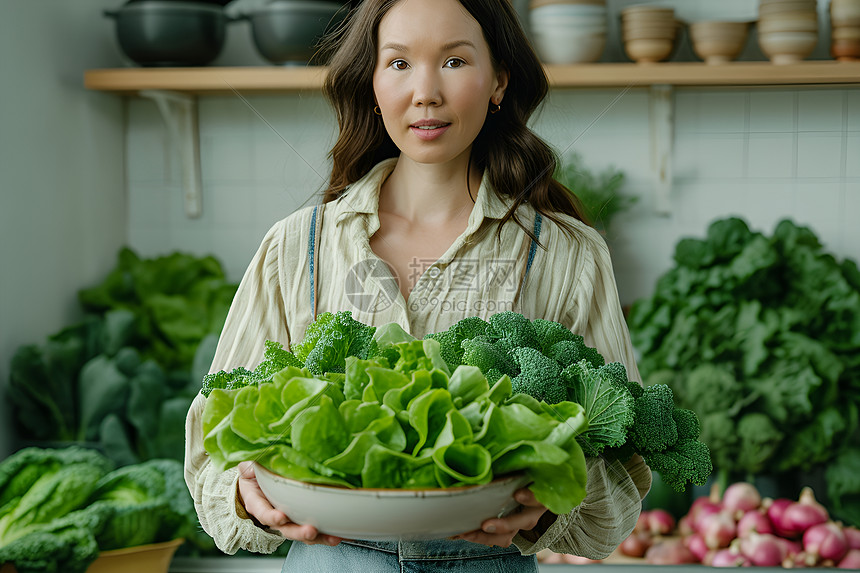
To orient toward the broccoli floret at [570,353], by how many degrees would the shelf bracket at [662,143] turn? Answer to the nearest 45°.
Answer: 0° — it already faces it

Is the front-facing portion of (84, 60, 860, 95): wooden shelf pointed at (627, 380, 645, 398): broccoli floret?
yes

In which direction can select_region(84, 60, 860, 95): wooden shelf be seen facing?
toward the camera

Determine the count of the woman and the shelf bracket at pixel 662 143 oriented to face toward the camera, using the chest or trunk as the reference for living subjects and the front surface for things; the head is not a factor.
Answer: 2

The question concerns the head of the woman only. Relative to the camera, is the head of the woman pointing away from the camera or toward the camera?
toward the camera

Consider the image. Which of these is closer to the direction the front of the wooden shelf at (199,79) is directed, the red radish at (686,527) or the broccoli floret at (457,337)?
the broccoli floret

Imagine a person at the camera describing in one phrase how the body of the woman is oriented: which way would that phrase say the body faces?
toward the camera

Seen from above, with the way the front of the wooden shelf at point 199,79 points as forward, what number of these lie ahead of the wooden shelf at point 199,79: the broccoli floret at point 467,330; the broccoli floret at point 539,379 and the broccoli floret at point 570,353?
3

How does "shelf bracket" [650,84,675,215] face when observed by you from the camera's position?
facing the viewer

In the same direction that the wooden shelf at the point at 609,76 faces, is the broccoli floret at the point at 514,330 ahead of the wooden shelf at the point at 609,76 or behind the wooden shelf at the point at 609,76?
ahead

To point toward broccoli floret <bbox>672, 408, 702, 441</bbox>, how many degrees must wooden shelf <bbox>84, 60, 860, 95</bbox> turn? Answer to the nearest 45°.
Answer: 0° — it already faces it

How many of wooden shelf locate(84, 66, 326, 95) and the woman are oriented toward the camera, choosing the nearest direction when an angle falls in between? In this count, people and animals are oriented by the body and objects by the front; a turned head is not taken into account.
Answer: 2

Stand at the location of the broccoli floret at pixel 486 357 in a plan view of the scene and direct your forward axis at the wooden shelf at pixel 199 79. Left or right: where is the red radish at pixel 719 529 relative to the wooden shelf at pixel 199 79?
right

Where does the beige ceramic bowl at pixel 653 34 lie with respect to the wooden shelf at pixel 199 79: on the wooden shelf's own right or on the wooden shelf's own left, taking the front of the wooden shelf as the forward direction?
on the wooden shelf's own left

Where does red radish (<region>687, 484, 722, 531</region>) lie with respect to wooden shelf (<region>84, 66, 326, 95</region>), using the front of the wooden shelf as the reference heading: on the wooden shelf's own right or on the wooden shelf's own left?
on the wooden shelf's own left
